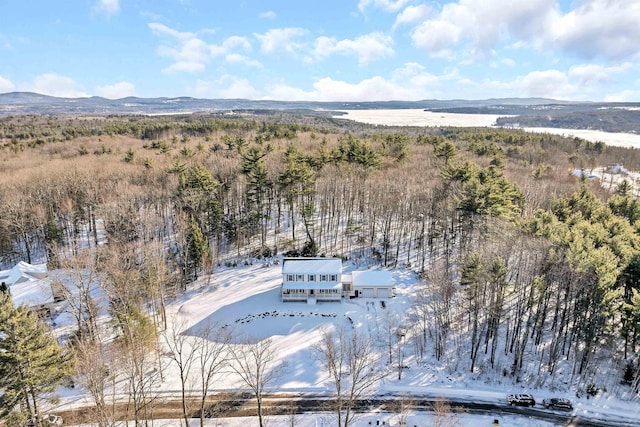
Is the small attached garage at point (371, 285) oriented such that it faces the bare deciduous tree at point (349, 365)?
yes

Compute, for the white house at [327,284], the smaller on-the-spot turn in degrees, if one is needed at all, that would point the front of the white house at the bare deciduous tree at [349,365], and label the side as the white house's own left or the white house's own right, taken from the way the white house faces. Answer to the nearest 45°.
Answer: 0° — it already faces it

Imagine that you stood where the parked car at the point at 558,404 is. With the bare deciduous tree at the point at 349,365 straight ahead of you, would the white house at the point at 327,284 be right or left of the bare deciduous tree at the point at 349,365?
right

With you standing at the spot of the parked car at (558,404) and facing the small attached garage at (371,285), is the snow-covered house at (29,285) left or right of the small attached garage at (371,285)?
left

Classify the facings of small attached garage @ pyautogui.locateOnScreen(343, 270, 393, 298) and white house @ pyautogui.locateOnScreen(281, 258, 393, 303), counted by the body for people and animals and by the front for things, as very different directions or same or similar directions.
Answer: same or similar directions

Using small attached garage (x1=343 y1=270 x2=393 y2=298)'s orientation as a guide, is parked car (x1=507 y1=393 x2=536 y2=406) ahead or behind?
ahead

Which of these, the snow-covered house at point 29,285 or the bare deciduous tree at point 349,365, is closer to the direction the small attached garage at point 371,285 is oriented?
the bare deciduous tree

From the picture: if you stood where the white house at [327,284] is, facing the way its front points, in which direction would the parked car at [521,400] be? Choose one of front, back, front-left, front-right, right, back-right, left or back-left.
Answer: front-left

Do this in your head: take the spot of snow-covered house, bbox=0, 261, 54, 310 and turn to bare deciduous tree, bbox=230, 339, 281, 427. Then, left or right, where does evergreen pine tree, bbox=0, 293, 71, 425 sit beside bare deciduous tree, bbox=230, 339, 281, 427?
right

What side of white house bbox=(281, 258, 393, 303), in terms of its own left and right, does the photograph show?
front

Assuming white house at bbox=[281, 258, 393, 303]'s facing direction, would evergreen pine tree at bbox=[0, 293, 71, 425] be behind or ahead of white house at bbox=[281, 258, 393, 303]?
ahead

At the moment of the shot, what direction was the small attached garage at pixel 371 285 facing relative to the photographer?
facing the viewer
